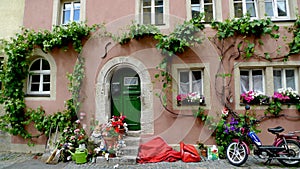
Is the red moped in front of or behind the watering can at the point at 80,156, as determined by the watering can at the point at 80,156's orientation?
behind

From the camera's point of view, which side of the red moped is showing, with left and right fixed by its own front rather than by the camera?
left

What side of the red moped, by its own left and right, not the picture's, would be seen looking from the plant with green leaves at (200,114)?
front

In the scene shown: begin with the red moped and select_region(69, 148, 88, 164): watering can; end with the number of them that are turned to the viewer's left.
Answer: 2

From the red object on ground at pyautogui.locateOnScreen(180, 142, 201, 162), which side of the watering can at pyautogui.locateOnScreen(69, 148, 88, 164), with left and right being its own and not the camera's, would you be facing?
back

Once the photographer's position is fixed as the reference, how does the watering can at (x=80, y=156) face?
facing to the left of the viewer

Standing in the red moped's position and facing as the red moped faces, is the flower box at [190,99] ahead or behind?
ahead

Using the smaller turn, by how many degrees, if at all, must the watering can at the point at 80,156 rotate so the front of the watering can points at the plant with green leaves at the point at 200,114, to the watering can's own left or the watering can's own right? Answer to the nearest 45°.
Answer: approximately 180°

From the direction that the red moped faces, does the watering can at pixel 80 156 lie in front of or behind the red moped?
in front

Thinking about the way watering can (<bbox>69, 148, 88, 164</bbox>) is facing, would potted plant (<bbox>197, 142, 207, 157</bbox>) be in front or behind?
behind

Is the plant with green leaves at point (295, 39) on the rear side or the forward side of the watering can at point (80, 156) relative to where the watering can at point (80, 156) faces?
on the rear side
